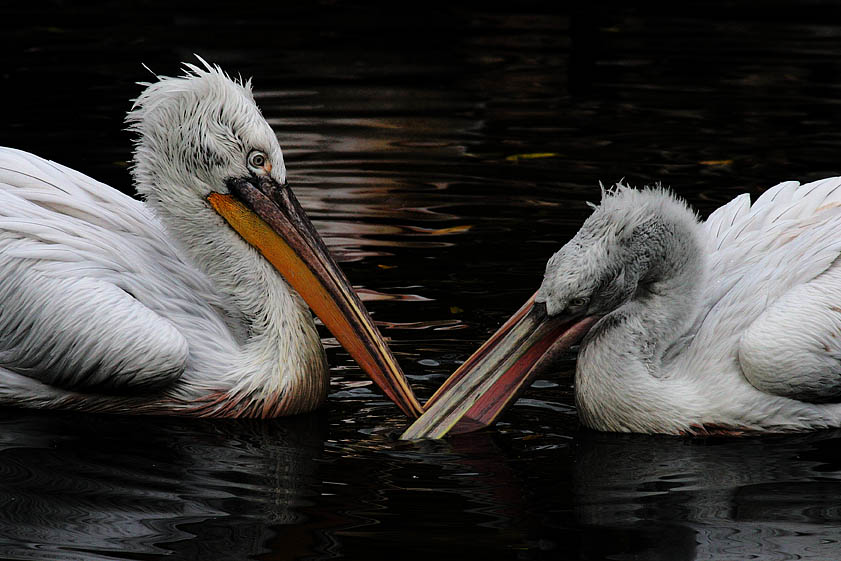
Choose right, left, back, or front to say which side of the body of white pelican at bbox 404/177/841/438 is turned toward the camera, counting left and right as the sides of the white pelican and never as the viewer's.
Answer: left

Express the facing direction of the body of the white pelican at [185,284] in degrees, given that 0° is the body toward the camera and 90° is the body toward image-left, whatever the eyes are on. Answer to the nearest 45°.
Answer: approximately 270°

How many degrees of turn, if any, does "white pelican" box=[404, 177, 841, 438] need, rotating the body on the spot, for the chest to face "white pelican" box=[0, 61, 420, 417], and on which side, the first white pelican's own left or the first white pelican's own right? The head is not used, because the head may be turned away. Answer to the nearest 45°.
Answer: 0° — it already faces it

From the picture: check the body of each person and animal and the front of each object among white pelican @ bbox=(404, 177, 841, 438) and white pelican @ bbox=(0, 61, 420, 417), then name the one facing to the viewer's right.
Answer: white pelican @ bbox=(0, 61, 420, 417)

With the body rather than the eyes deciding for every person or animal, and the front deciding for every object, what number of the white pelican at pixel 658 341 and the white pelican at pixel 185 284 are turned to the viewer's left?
1
